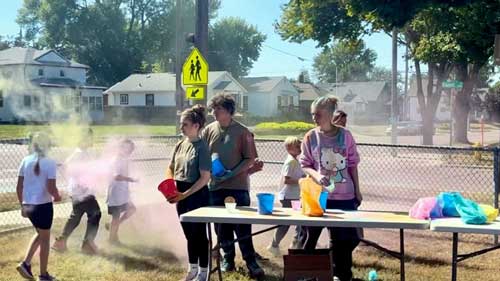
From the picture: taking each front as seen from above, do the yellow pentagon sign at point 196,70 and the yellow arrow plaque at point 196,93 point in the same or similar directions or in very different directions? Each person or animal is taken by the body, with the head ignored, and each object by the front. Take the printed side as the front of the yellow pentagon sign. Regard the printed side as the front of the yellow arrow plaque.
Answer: same or similar directions

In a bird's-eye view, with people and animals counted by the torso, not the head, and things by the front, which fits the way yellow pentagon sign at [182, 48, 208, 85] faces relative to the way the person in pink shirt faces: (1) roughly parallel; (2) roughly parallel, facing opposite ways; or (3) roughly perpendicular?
roughly parallel

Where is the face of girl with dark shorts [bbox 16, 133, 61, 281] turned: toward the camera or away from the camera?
away from the camera

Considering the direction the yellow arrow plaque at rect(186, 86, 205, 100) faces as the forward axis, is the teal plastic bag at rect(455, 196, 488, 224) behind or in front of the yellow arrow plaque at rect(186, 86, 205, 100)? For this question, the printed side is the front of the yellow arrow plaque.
in front

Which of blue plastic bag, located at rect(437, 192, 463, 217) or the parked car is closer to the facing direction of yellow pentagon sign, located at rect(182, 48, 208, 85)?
the blue plastic bag

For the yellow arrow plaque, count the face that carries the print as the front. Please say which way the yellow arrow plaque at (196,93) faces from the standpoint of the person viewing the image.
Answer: facing the viewer

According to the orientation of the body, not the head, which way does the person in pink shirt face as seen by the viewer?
toward the camera

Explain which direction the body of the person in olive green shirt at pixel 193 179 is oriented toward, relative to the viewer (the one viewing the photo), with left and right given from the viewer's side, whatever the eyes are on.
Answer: facing the viewer and to the left of the viewer

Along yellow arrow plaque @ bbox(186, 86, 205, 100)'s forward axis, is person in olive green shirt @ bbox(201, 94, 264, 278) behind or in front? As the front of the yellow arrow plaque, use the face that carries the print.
in front

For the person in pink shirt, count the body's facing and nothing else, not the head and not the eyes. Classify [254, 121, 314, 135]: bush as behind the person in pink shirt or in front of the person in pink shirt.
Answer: behind

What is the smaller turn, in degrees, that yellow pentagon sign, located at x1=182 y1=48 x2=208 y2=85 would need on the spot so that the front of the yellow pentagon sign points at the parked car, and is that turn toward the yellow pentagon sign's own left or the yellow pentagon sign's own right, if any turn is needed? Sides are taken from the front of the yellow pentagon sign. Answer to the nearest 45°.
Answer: approximately 135° to the yellow pentagon sign's own left

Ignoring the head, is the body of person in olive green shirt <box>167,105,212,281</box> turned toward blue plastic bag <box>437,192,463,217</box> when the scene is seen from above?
no

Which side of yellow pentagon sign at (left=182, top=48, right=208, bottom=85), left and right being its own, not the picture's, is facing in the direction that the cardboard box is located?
front

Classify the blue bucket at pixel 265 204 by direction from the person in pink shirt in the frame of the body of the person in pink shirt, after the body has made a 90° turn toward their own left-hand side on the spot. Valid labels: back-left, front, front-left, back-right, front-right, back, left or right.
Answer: back-right
